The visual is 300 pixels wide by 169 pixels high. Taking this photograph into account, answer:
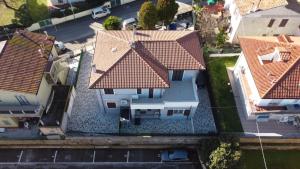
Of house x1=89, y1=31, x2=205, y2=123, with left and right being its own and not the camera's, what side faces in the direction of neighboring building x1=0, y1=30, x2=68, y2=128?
right

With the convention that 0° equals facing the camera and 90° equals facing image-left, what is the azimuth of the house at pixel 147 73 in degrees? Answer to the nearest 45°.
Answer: approximately 0°

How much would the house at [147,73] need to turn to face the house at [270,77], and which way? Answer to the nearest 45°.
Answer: approximately 90° to its left
